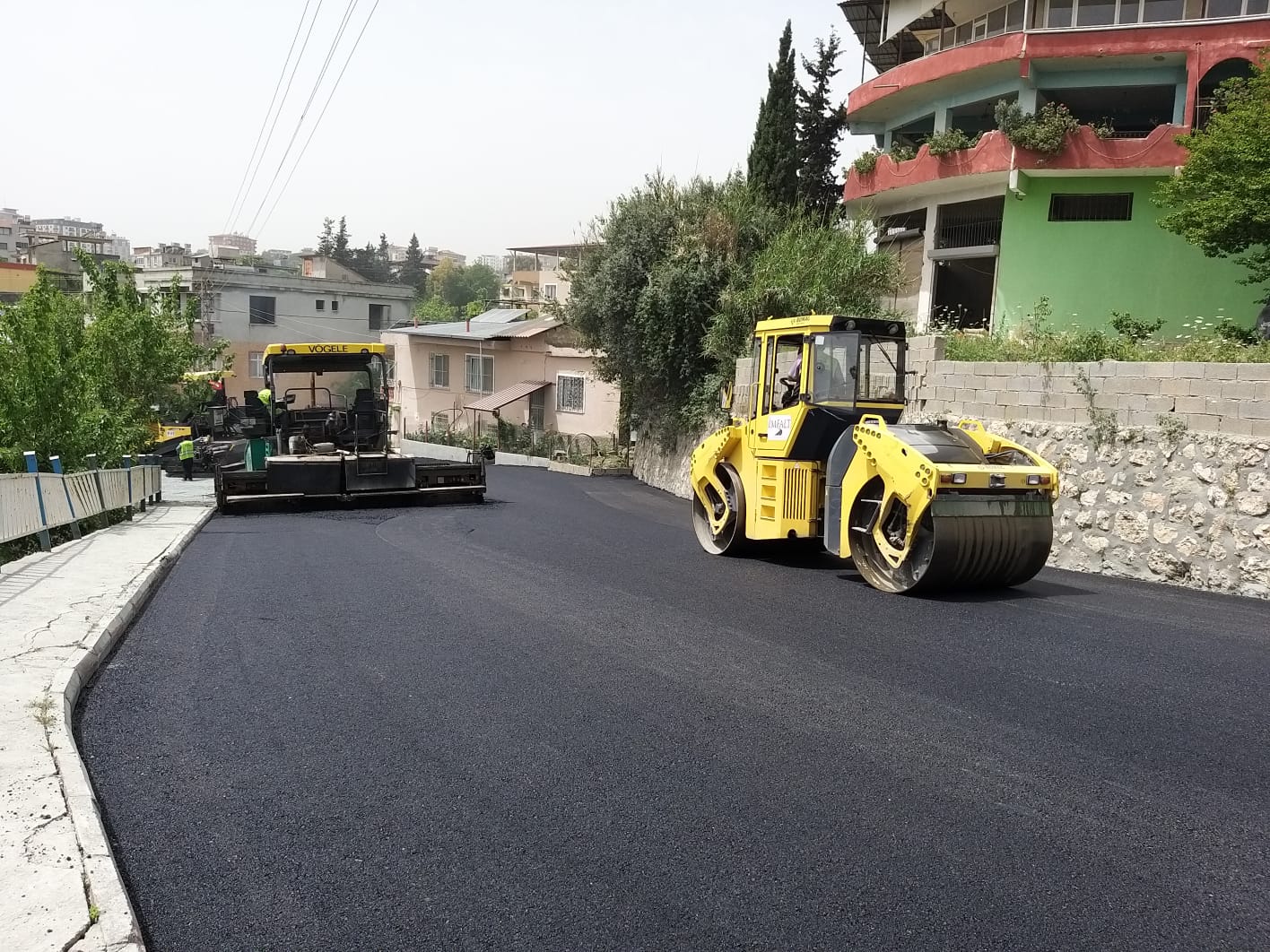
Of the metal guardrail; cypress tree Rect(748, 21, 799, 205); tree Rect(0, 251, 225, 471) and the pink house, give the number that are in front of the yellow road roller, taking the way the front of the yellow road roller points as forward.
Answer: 0

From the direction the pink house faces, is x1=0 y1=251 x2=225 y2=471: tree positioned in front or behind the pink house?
in front

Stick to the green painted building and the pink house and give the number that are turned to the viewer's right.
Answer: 0

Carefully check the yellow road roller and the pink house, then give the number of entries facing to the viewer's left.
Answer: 0

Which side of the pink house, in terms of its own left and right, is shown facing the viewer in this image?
front

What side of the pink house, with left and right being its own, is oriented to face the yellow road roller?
front

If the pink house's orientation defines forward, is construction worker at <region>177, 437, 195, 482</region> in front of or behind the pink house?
in front

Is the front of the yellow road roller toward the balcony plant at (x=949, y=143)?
no

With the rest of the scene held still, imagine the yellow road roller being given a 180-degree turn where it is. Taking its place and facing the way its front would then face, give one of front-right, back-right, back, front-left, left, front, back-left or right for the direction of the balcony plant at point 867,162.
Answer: front-right

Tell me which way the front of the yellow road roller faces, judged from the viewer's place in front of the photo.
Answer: facing the viewer and to the right of the viewer

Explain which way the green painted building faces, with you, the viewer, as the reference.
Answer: facing the viewer and to the left of the viewer

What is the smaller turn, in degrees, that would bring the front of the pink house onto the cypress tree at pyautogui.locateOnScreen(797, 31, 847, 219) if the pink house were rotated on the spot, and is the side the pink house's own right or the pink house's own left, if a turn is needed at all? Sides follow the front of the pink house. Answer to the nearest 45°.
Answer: approximately 45° to the pink house's own left

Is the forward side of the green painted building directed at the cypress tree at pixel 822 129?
no

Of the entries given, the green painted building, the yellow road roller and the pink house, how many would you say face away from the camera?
0

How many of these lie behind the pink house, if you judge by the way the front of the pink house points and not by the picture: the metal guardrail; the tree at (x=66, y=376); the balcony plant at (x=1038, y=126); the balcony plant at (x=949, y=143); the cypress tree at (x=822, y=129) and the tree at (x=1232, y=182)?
0
